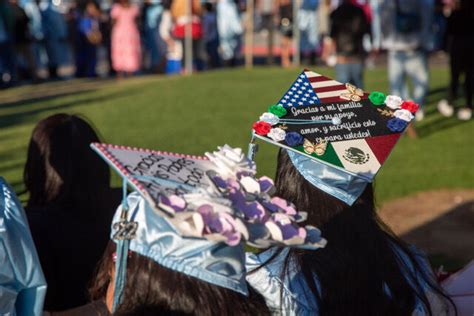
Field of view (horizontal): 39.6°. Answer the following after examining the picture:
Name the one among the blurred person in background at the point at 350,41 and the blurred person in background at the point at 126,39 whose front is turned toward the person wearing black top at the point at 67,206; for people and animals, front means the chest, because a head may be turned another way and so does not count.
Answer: the blurred person in background at the point at 126,39

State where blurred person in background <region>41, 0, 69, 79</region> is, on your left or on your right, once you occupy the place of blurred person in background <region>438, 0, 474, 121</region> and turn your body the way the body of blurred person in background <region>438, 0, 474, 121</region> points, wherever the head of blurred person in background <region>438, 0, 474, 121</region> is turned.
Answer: on your right

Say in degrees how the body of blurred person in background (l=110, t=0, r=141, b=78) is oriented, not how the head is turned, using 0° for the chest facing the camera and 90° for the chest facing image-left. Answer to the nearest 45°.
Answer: approximately 0°

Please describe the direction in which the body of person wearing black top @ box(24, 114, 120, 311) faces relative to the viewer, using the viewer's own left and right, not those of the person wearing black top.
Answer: facing away from the viewer and to the right of the viewer

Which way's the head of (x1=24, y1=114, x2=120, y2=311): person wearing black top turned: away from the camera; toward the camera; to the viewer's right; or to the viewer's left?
away from the camera

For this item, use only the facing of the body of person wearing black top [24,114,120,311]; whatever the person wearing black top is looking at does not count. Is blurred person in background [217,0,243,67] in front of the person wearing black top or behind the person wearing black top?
in front

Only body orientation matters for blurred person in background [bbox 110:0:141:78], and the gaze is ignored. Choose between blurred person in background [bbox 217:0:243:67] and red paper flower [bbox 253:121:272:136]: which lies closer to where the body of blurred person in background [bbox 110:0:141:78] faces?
the red paper flower

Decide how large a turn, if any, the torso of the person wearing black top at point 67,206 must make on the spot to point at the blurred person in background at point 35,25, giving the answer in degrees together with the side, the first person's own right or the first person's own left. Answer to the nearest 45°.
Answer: approximately 45° to the first person's own left
